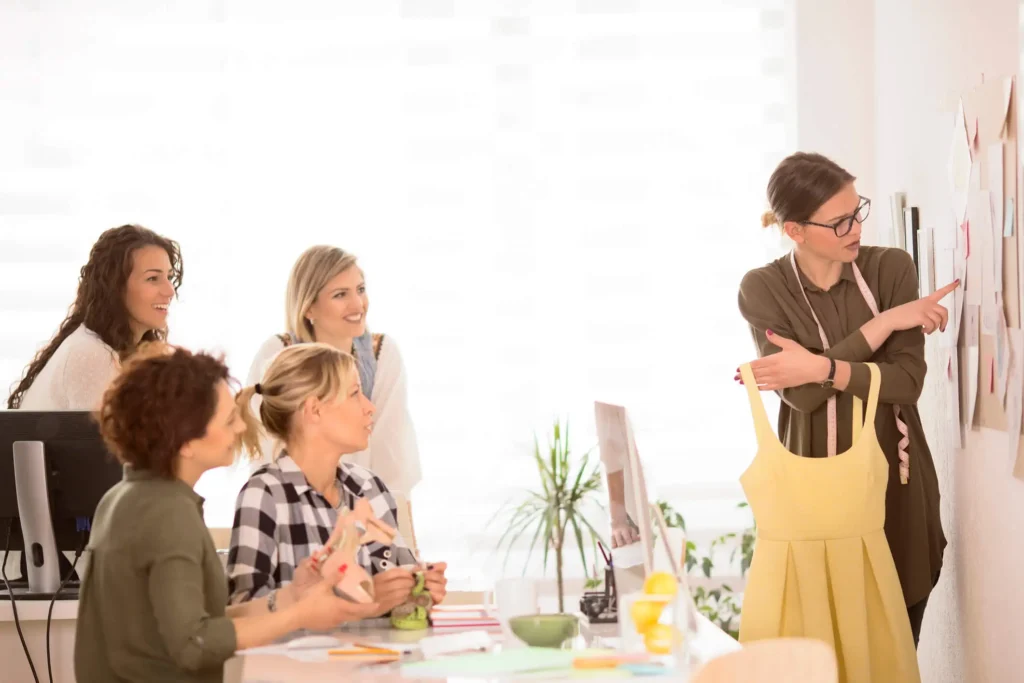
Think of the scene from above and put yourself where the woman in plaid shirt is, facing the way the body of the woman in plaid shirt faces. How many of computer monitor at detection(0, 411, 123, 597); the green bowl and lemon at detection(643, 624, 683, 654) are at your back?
1

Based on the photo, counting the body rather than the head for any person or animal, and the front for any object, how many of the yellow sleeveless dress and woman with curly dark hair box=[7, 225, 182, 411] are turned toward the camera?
1

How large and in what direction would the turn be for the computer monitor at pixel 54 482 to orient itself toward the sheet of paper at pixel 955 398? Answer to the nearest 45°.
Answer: approximately 90° to its right

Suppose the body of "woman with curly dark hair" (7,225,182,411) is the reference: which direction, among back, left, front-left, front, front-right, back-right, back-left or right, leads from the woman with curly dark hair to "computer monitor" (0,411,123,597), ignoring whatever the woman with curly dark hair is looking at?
right

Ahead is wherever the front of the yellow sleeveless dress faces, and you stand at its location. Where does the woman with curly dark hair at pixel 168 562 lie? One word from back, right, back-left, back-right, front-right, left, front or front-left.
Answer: front-right

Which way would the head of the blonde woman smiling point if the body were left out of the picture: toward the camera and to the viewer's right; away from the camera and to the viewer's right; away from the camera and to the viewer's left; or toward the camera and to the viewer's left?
toward the camera and to the viewer's right

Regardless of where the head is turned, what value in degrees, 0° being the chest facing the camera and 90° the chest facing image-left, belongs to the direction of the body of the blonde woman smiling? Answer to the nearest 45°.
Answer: approximately 315°

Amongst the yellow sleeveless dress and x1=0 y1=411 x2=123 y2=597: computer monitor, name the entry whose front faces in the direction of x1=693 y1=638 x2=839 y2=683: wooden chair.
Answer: the yellow sleeveless dress

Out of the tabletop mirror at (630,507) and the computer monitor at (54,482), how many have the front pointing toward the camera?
0

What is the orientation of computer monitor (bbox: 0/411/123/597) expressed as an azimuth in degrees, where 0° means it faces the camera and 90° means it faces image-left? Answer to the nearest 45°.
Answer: approximately 180°

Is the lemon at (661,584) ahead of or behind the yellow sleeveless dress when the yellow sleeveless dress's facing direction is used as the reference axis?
ahead
